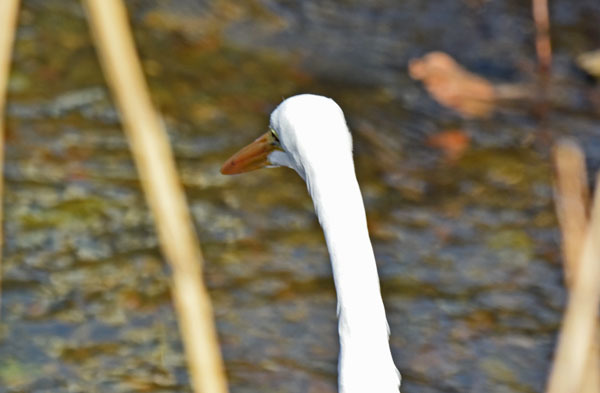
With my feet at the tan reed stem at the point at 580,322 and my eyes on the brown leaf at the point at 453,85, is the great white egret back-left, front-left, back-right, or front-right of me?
front-left

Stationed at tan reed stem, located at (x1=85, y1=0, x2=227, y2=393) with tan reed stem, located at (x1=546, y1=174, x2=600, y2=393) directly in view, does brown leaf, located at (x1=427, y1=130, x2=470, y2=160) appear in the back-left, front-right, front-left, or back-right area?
front-left

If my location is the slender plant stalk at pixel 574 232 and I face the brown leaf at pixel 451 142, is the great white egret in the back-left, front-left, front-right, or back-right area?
front-left
